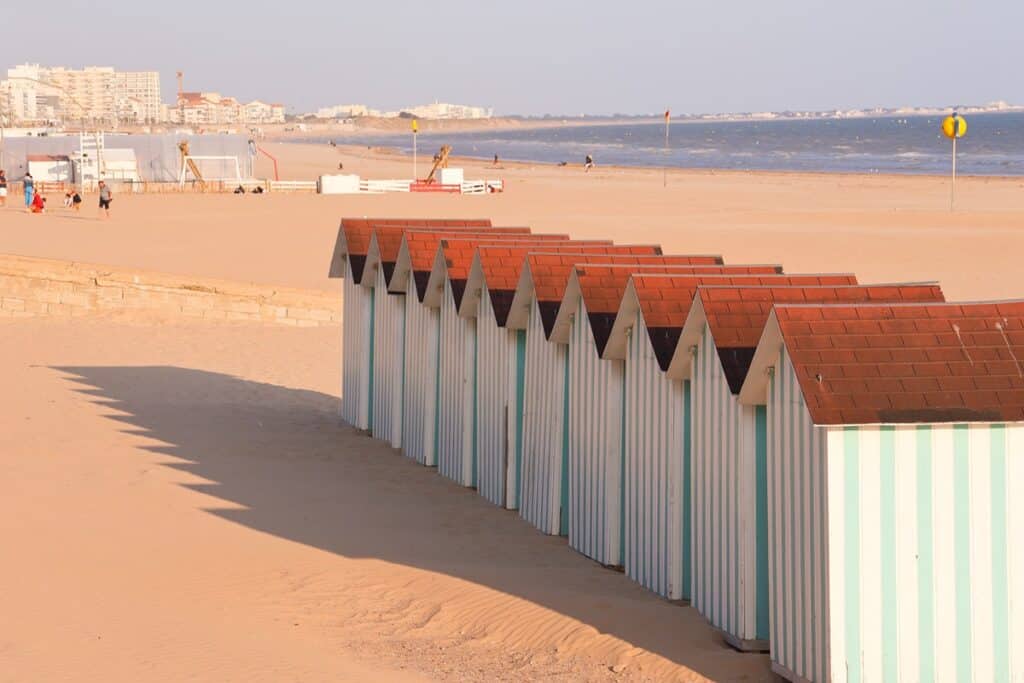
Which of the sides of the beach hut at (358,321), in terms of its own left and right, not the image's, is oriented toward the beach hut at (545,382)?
left

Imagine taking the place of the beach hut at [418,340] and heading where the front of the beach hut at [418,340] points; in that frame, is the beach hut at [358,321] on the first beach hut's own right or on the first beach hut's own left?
on the first beach hut's own right

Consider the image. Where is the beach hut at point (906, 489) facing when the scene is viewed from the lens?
facing to the left of the viewer

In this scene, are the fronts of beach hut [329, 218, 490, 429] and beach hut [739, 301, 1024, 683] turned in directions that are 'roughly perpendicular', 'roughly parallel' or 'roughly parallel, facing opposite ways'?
roughly parallel

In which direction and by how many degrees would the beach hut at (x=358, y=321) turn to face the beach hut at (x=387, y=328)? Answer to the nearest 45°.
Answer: approximately 90° to its left

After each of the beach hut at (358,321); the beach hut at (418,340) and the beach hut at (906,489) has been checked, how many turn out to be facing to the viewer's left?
3

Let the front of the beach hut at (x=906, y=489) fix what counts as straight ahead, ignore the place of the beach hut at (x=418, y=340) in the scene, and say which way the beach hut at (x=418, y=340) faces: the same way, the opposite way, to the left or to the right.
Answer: the same way

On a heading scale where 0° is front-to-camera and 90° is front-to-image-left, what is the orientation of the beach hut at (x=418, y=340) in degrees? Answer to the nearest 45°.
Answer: approximately 90°

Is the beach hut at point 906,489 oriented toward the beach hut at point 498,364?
no

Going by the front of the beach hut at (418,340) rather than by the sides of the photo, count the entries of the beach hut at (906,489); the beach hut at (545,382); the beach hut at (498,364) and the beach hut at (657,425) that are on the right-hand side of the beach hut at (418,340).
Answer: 0

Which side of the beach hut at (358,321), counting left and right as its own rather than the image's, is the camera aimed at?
left

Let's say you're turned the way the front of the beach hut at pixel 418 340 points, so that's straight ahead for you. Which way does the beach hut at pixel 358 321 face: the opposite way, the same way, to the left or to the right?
the same way

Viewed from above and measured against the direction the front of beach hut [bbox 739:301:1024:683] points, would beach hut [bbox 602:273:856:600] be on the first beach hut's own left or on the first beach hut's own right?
on the first beach hut's own right

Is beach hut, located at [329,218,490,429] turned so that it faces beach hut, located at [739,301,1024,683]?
no

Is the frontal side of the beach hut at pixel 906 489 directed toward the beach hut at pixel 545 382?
no
